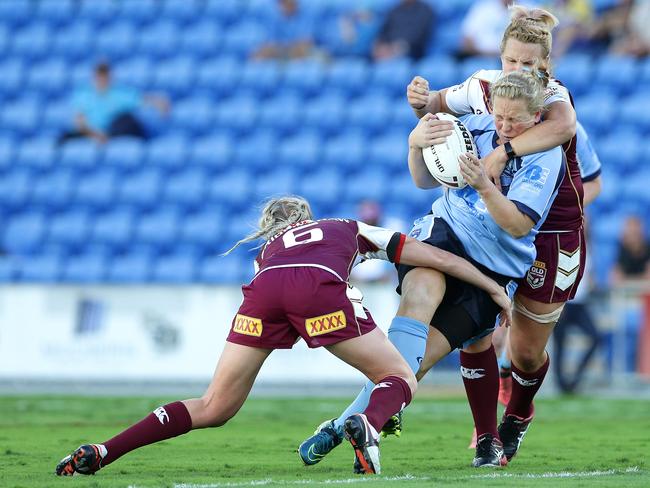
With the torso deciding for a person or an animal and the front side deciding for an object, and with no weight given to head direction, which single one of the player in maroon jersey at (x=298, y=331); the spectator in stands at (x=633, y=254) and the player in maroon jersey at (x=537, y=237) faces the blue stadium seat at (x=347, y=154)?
the player in maroon jersey at (x=298, y=331)

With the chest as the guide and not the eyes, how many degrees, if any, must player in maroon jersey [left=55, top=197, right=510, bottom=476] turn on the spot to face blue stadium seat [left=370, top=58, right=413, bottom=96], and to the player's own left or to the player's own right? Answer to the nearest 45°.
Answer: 0° — they already face it

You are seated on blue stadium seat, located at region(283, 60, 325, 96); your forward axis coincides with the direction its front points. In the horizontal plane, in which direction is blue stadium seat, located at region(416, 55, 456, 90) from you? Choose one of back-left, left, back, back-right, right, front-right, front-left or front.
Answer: front-left

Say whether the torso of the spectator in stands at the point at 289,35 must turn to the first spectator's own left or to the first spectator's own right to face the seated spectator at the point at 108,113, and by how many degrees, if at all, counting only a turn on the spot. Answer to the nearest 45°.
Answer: approximately 90° to the first spectator's own right

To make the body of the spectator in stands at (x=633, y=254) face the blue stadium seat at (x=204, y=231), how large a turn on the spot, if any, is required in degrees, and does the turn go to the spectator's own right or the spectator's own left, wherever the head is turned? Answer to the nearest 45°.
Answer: approximately 90° to the spectator's own right

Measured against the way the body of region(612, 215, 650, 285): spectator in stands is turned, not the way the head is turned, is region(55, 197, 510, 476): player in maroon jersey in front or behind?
in front

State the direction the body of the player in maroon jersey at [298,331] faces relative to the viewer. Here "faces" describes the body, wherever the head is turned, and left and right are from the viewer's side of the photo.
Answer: facing away from the viewer

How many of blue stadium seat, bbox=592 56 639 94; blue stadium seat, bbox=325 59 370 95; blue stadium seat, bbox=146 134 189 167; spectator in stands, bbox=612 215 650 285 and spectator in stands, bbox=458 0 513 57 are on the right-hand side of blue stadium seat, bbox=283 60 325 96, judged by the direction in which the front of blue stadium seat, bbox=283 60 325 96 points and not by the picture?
1
